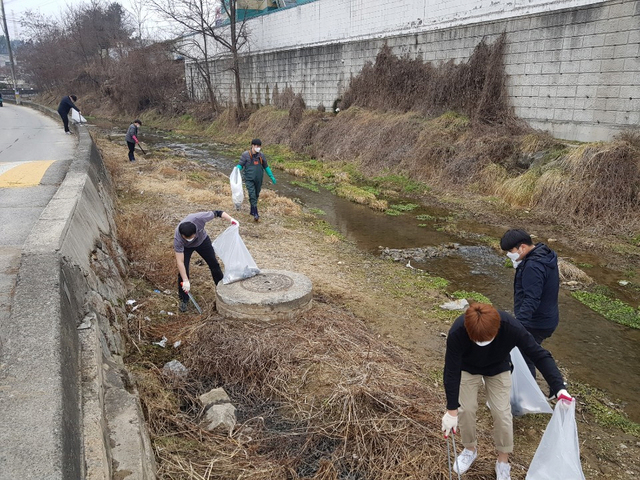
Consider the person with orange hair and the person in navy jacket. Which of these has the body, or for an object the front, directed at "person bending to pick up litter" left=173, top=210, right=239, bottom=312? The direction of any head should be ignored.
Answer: the person in navy jacket

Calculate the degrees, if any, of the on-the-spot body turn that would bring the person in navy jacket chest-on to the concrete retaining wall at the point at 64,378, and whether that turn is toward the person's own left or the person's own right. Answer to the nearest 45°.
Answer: approximately 45° to the person's own left

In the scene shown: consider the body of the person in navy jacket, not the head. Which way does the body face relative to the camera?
to the viewer's left

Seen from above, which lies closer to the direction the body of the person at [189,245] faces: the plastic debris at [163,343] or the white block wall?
the plastic debris

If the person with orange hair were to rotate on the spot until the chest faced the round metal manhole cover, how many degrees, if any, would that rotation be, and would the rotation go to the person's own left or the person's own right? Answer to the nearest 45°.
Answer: approximately 135° to the person's own right

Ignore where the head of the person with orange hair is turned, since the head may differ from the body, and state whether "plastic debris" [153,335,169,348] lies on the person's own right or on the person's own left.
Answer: on the person's own right

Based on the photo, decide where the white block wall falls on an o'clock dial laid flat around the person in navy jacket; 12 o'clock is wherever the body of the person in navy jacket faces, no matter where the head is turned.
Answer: The white block wall is roughly at 3 o'clock from the person in navy jacket.

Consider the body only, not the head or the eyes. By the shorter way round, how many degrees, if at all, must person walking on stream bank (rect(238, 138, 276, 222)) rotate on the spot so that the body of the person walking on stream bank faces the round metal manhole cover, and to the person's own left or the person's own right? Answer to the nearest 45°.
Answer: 0° — they already face it

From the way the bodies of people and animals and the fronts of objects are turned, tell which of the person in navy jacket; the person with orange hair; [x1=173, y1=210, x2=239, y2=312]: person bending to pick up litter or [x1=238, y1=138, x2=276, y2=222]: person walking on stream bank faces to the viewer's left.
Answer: the person in navy jacket

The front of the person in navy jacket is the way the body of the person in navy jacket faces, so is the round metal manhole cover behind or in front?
in front

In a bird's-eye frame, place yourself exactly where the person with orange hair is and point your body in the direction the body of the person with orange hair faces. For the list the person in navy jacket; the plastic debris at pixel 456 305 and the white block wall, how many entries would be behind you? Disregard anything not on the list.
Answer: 3

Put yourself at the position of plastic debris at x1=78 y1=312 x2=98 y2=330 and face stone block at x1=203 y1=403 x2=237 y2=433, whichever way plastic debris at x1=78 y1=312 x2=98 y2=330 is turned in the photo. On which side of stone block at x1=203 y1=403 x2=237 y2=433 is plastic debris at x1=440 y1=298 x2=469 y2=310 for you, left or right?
left
